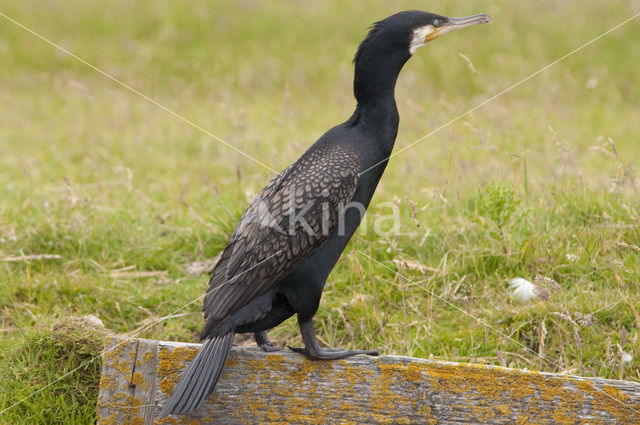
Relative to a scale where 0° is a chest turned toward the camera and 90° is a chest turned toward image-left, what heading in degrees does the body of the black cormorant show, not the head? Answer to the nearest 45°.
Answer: approximately 270°

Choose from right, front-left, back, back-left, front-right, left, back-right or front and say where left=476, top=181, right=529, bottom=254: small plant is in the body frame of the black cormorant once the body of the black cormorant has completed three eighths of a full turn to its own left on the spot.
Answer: right
